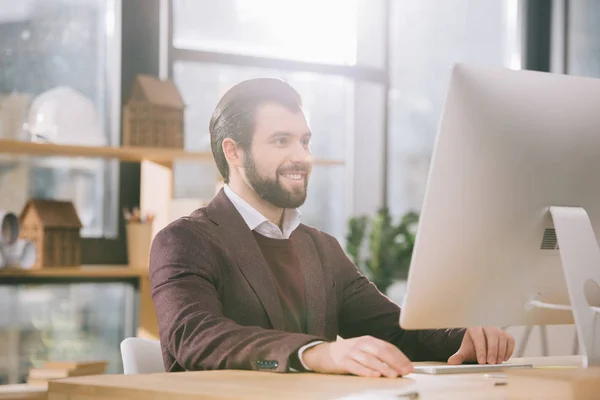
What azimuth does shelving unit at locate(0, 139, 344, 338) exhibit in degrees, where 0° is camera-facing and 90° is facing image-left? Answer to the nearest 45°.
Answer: approximately 0°

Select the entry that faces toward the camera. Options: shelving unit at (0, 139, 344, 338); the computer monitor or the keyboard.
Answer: the shelving unit

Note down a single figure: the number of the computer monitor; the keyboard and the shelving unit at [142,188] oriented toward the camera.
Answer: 1

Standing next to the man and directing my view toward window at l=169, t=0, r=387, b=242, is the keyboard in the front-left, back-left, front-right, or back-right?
back-right

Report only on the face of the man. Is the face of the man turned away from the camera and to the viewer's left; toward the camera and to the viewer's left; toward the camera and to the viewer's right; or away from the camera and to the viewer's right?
toward the camera and to the viewer's right

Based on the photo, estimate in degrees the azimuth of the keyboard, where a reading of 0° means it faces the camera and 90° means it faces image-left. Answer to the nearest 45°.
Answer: approximately 135°

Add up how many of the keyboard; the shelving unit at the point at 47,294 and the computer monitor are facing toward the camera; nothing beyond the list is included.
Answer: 1

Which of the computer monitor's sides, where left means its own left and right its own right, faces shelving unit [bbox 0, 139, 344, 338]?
front

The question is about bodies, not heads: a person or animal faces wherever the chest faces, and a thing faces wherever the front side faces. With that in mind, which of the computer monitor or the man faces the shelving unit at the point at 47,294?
the computer monitor

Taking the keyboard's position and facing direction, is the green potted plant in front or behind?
in front

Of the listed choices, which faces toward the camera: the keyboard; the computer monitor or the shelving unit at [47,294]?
the shelving unit

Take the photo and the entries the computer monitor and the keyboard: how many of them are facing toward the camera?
0

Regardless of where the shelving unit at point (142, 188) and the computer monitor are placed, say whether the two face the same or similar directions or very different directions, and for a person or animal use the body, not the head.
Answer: very different directions

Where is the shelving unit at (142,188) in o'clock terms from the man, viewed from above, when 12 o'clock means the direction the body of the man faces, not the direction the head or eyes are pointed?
The shelving unit is roughly at 7 o'clock from the man.

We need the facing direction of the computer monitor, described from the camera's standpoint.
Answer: facing away from the viewer and to the left of the viewer
